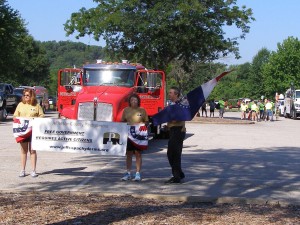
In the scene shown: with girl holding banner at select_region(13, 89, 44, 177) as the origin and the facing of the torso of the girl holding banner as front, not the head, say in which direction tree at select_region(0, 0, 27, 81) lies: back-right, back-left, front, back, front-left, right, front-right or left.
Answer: back

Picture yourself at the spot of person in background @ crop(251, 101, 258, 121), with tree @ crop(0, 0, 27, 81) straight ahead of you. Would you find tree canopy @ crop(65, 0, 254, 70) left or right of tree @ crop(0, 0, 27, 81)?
left

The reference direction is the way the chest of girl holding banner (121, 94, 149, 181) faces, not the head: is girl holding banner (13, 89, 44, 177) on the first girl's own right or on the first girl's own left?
on the first girl's own right

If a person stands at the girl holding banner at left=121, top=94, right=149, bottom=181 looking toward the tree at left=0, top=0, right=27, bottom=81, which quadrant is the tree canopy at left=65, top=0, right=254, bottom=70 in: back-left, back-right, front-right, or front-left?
front-right

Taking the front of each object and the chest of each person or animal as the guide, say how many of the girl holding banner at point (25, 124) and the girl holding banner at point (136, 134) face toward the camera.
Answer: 2

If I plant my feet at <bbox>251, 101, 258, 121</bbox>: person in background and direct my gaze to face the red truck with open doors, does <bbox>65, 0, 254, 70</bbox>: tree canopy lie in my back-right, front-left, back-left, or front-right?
front-right

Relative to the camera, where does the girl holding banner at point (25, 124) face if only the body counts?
toward the camera

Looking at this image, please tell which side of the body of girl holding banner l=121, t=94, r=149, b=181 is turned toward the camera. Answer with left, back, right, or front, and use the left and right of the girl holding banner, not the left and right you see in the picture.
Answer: front
